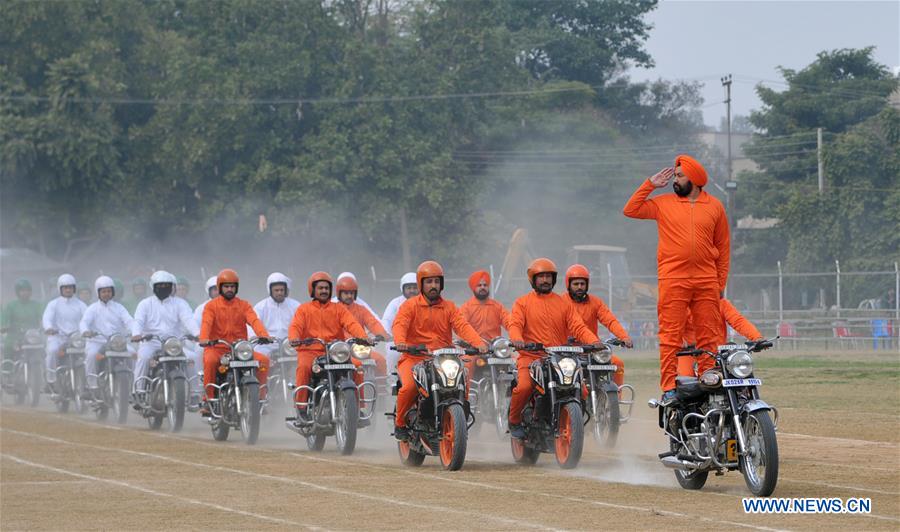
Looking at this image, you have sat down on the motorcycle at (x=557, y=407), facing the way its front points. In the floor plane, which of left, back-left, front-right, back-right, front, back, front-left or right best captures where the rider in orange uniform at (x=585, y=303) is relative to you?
back-left

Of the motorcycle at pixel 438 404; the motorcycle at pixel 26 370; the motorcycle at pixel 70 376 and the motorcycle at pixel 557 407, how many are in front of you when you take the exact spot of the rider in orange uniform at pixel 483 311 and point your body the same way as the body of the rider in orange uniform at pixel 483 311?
2

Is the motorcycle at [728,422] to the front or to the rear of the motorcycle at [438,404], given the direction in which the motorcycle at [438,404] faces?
to the front

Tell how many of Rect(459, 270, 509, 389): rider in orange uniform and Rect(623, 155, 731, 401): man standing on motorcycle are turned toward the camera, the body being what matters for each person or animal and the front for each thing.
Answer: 2

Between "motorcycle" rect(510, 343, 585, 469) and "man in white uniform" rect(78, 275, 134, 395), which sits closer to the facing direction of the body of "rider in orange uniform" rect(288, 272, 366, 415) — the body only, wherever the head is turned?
the motorcycle

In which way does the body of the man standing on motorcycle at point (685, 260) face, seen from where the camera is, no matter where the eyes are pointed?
toward the camera

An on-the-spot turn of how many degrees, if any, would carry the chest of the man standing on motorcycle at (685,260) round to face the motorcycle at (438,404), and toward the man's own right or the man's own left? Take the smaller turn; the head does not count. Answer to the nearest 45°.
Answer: approximately 135° to the man's own right

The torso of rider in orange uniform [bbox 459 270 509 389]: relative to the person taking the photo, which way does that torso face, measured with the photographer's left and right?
facing the viewer

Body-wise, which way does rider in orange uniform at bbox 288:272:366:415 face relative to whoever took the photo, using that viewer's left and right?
facing the viewer and to the right of the viewer

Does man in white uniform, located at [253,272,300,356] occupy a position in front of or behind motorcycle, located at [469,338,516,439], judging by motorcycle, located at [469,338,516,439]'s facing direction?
behind

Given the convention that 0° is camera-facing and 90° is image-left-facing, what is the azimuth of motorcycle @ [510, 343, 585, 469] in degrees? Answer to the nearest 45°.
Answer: approximately 315°
